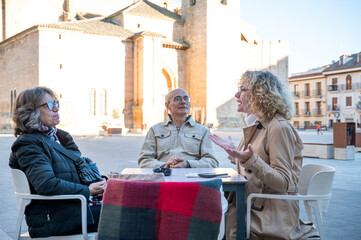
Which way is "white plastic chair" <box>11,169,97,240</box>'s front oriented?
to the viewer's right

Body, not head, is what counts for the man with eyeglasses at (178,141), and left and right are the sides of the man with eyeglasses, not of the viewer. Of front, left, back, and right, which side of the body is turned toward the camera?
front

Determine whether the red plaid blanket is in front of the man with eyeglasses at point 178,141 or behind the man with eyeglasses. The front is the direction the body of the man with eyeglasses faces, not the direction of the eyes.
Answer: in front

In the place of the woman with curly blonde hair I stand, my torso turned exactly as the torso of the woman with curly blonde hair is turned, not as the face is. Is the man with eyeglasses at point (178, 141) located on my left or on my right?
on my right

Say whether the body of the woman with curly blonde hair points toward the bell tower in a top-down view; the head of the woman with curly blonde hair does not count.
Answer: no

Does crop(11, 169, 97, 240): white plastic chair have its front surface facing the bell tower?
no

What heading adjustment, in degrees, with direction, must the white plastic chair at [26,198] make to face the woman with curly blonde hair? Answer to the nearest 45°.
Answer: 0° — it already faces them

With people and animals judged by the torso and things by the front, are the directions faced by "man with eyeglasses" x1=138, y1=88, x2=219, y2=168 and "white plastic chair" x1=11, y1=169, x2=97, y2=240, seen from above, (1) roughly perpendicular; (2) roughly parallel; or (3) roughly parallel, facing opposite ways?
roughly perpendicular

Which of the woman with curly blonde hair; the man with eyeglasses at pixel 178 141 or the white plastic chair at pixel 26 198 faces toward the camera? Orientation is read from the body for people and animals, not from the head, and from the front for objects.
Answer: the man with eyeglasses

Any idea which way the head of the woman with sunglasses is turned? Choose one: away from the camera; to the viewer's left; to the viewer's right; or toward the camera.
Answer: to the viewer's right

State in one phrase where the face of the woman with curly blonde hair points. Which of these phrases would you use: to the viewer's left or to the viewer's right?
to the viewer's left

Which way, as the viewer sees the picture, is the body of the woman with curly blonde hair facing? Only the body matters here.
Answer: to the viewer's left

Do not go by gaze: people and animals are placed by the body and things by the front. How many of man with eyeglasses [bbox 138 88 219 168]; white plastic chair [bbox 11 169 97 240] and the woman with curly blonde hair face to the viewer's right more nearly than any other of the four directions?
1

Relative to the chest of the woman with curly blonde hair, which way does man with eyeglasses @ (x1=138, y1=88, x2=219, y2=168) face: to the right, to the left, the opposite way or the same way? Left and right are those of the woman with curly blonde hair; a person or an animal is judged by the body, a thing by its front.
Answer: to the left

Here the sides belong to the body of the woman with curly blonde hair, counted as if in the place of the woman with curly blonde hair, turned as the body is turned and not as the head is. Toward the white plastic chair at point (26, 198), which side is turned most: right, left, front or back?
front

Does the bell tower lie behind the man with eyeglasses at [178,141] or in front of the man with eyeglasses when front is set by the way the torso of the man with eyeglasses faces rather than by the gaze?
behind

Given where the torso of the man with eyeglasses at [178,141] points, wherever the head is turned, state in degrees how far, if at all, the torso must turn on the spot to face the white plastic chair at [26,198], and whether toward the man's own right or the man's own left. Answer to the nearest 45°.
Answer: approximately 45° to the man's own right

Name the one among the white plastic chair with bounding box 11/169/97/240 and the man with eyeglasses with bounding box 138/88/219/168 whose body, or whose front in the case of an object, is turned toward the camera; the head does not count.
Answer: the man with eyeglasses
